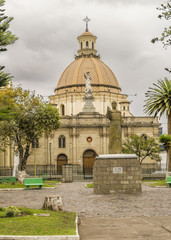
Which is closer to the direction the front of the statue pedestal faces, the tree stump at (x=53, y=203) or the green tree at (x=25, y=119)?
the tree stump

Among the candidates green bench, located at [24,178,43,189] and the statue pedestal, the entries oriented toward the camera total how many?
2

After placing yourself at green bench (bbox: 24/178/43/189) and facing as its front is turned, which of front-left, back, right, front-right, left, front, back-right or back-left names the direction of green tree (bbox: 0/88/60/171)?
back

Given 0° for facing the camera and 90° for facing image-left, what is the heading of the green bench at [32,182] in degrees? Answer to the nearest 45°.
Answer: approximately 0°

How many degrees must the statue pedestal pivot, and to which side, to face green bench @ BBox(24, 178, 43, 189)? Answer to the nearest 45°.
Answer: approximately 135° to its right

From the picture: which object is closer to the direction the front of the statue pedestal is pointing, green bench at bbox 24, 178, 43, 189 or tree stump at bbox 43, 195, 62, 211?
the tree stump
